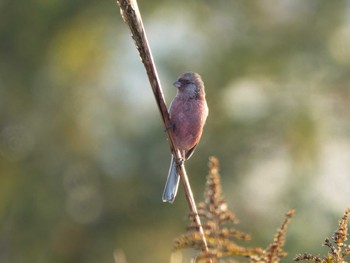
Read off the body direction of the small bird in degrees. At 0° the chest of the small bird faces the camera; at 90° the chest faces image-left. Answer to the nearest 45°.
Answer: approximately 45°
